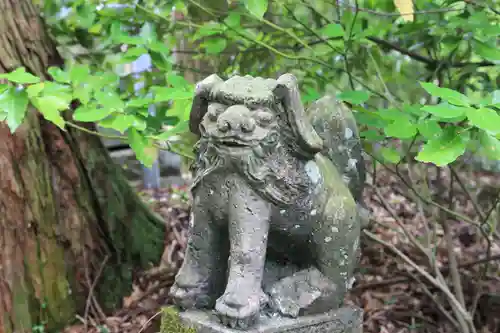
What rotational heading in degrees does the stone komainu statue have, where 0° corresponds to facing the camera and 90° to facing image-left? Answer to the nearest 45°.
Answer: approximately 45°

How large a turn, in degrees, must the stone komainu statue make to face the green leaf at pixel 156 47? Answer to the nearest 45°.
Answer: approximately 135° to its right

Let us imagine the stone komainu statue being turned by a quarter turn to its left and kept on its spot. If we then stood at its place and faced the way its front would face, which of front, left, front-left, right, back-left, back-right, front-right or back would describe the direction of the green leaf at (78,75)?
back

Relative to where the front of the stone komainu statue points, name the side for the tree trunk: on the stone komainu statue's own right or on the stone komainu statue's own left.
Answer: on the stone komainu statue's own right

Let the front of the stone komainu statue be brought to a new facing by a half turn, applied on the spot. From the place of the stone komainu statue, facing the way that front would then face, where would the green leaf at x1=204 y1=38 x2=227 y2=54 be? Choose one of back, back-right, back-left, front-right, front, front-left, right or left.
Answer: front-left

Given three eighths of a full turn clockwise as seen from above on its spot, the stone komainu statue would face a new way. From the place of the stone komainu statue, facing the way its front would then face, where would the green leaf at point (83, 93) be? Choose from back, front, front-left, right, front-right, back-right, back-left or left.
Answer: front-left

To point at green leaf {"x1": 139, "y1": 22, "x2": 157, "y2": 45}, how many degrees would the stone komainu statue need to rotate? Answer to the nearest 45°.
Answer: approximately 135° to its right

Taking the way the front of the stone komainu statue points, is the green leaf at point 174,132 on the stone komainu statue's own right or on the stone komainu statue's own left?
on the stone komainu statue's own right
